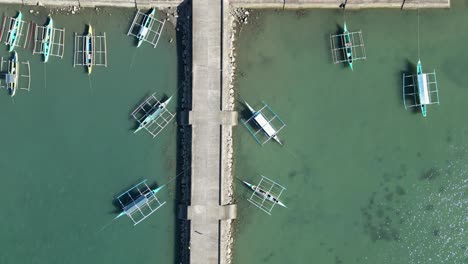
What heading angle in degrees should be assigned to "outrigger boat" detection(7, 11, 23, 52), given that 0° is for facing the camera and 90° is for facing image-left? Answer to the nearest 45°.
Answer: approximately 180°

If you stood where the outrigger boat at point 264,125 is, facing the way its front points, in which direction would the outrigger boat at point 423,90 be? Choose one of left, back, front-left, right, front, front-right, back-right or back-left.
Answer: back-right

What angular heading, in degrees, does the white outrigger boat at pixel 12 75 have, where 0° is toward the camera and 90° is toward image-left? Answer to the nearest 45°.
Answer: approximately 180°

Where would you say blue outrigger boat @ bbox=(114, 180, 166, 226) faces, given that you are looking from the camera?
facing away from the viewer and to the right of the viewer

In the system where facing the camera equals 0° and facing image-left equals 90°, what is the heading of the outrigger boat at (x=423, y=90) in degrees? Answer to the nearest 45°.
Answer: approximately 180°
